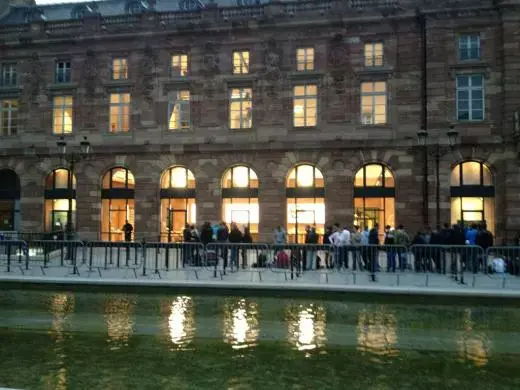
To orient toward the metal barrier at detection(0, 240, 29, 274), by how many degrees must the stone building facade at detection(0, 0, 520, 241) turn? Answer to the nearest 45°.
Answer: approximately 45° to its right

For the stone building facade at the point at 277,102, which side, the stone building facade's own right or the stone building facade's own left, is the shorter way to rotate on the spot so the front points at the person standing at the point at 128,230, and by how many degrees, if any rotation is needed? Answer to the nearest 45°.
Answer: approximately 90° to the stone building facade's own right

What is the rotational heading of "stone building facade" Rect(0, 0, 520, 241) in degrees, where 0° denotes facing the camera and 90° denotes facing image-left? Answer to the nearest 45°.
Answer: approximately 0°

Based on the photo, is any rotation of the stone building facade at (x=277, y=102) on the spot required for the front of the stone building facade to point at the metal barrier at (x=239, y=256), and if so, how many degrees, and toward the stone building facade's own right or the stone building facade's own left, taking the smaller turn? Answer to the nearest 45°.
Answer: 0° — it already faces it
